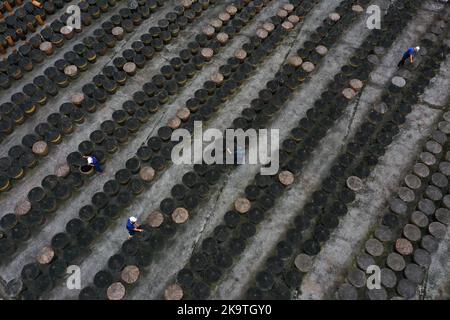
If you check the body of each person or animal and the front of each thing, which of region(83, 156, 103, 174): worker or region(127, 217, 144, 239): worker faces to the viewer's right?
region(127, 217, 144, 239): worker

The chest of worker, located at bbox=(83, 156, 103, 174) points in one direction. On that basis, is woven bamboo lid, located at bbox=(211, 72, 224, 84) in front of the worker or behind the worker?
behind

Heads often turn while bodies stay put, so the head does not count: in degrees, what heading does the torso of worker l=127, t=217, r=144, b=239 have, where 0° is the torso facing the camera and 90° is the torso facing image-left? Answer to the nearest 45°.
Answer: approximately 270°

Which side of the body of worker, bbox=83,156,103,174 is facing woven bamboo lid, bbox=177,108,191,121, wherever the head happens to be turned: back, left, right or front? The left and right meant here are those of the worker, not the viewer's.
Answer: back

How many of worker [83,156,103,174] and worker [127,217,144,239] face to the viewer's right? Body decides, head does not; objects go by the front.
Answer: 1

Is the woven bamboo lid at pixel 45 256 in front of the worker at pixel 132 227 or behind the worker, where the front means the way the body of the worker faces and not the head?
behind

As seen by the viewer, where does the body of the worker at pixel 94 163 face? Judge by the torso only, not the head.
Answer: to the viewer's left
